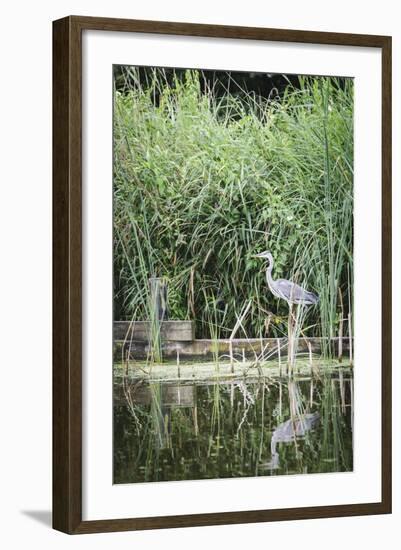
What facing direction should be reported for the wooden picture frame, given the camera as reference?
facing the viewer and to the right of the viewer
